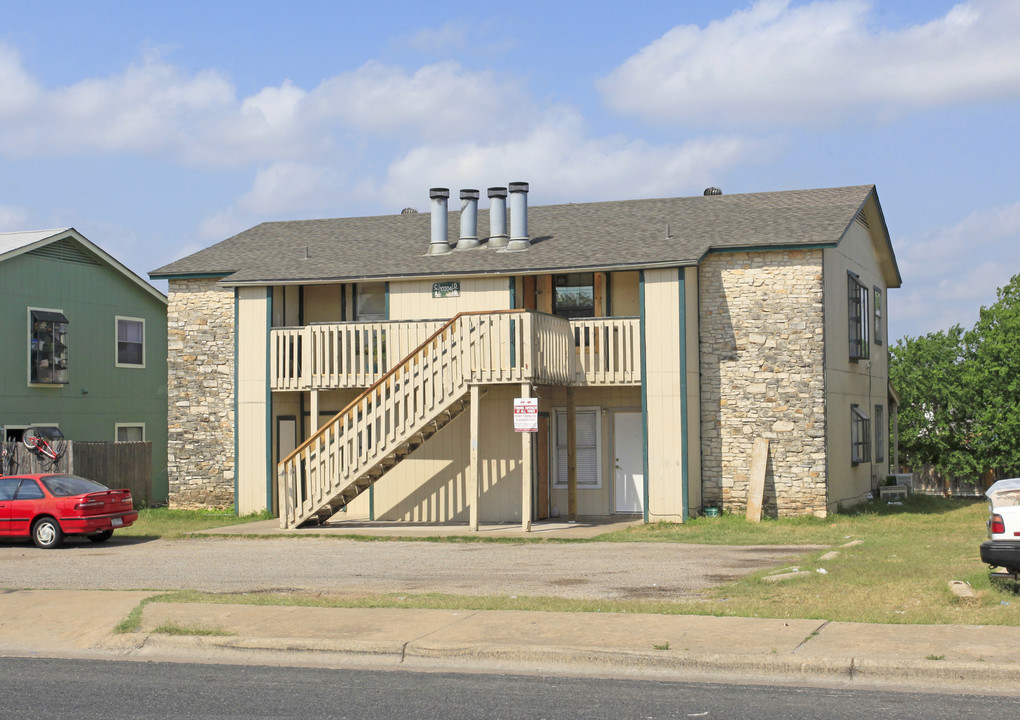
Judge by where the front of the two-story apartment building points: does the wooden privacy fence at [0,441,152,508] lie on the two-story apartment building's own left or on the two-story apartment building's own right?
on the two-story apartment building's own right

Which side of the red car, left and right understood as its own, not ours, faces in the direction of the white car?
back

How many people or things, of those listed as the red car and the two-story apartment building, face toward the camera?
1

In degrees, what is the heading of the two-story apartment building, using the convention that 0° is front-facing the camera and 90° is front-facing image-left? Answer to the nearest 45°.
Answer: approximately 0°

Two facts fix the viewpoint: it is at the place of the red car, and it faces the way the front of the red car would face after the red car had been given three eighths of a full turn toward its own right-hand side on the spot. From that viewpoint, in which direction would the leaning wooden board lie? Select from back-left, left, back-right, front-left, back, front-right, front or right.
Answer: front

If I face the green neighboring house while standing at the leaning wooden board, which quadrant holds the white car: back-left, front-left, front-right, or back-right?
back-left

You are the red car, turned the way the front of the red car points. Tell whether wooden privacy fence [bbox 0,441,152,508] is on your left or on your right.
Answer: on your right

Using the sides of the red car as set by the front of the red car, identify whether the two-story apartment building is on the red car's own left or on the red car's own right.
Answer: on the red car's own right

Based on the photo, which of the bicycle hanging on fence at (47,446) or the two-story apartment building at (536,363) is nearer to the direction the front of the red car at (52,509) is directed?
the bicycle hanging on fence

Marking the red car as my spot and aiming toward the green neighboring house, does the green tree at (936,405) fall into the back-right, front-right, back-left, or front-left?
front-right

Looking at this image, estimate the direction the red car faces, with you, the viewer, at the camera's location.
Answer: facing away from the viewer and to the left of the viewer

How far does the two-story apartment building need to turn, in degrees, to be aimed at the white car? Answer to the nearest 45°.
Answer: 0° — it already faces it

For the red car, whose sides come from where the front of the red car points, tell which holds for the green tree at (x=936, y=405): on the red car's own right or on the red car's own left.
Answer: on the red car's own right

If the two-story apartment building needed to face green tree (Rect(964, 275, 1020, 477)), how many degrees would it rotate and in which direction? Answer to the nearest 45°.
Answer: approximately 135° to its left

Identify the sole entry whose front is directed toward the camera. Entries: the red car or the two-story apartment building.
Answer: the two-story apartment building

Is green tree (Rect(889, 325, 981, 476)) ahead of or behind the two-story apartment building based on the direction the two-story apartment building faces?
behind

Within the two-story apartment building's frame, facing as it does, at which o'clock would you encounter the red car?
The red car is roughly at 2 o'clock from the two-story apartment building.
